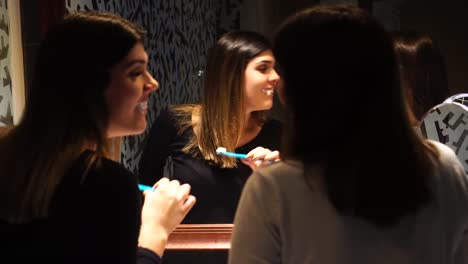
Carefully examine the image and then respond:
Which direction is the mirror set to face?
toward the camera
